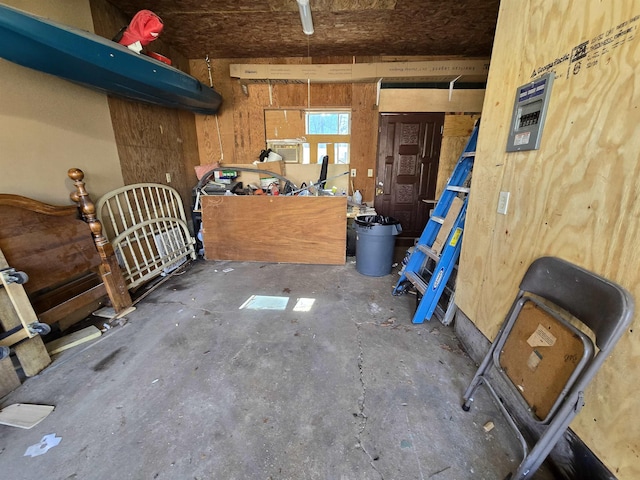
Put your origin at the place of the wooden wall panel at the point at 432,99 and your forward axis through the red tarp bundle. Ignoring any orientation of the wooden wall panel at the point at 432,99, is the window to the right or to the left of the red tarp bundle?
right

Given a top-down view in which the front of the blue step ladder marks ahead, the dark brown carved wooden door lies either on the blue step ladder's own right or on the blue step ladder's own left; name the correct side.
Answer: on the blue step ladder's own right

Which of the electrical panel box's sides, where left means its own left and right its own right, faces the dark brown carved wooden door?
right

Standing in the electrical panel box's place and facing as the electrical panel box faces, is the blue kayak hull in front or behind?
in front

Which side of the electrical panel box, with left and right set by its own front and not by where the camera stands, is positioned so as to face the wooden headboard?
front

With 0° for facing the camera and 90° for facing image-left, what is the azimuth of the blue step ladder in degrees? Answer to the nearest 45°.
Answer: approximately 45°

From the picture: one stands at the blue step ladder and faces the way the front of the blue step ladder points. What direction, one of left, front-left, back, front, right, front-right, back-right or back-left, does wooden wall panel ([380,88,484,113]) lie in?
back-right

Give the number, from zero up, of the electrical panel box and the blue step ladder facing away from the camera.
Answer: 0

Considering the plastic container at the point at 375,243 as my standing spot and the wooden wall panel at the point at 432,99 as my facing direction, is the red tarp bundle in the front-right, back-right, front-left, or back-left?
back-left

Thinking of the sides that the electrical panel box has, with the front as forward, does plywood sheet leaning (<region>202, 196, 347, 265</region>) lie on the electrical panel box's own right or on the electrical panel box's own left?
on the electrical panel box's own right

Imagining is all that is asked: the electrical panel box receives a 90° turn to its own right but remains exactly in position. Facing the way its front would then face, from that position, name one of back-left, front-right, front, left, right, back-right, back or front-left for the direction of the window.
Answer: front
